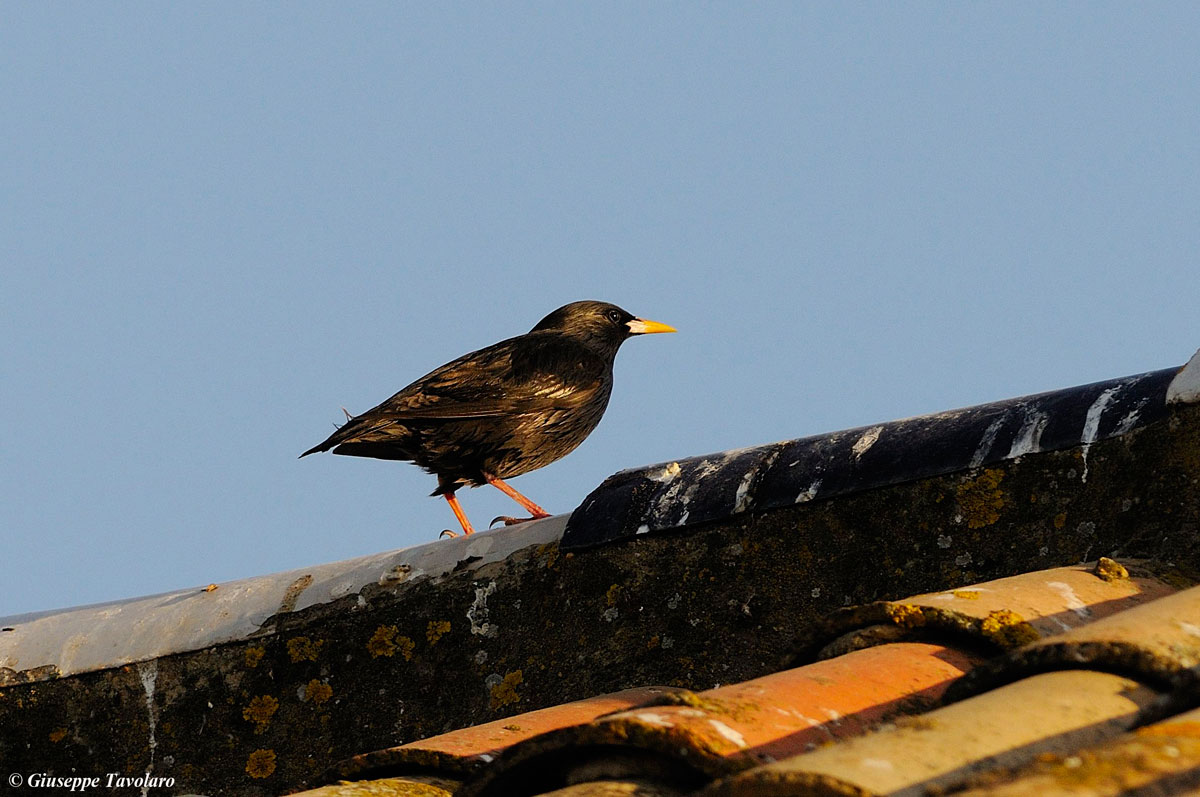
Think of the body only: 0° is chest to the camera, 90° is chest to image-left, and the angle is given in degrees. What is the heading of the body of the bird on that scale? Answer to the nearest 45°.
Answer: approximately 270°
